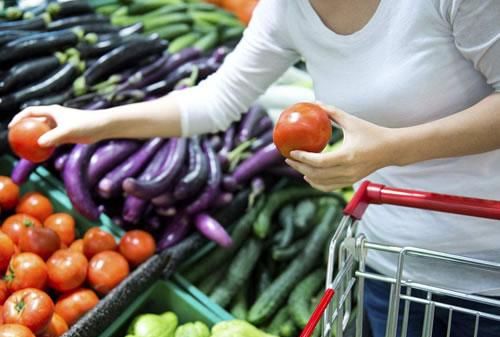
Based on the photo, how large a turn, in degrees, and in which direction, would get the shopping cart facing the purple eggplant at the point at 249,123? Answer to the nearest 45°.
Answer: approximately 90° to its right

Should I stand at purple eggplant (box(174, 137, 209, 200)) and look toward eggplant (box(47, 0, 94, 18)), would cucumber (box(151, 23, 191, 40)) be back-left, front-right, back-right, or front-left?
front-right

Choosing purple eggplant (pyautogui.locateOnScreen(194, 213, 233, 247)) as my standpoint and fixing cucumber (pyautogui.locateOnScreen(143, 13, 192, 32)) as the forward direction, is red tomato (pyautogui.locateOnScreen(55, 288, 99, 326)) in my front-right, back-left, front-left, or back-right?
back-left

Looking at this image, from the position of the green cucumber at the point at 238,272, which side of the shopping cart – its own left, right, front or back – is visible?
right

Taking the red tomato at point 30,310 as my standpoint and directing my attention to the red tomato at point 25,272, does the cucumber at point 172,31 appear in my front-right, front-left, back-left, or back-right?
front-right

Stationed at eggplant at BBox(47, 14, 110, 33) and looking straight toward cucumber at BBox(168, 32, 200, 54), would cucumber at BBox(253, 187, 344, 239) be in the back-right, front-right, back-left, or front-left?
front-right

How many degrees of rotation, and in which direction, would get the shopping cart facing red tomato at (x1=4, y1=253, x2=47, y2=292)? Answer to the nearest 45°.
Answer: approximately 45° to its right

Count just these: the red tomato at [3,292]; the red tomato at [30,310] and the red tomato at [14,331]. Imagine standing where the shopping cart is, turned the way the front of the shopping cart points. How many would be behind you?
0

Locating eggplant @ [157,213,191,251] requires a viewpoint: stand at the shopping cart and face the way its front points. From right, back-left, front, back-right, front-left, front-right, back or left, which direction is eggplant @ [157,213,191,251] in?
right

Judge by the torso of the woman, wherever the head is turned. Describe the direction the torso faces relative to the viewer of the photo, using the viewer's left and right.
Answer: facing the viewer and to the left of the viewer

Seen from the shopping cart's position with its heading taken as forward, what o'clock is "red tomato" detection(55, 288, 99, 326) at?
The red tomato is roughly at 2 o'clock from the shopping cart.

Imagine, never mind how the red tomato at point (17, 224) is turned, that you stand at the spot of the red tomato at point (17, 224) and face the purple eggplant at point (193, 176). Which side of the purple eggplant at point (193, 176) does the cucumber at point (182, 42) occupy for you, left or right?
left

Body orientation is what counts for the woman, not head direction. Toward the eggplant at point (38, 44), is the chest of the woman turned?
no

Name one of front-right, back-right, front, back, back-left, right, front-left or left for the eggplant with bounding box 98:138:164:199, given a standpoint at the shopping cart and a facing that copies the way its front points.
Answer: right

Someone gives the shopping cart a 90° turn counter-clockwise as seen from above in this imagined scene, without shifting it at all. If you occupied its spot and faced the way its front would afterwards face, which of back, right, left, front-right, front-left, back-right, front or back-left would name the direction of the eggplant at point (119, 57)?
back
